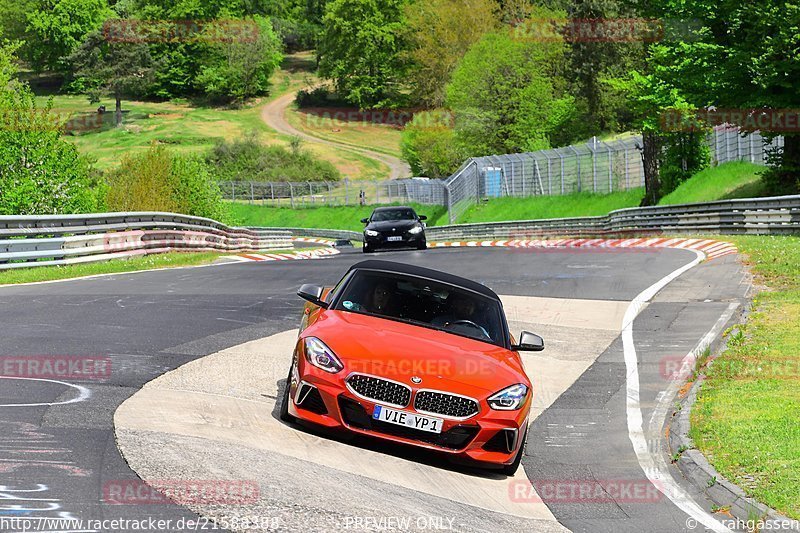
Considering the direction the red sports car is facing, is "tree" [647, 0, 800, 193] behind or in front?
behind

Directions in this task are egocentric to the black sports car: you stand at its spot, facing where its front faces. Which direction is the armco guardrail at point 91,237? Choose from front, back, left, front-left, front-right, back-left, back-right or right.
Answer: front-right

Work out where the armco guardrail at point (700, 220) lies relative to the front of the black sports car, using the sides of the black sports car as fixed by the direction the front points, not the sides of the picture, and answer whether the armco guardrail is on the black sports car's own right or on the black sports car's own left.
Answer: on the black sports car's own left

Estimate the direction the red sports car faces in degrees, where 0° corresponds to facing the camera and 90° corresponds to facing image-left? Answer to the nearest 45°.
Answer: approximately 0°

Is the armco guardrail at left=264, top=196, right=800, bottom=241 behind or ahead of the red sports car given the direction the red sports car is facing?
behind

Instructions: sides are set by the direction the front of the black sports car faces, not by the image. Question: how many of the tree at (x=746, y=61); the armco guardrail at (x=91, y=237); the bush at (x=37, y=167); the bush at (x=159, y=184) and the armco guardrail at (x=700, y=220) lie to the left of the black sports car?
2

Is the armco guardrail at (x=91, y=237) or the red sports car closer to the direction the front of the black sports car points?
the red sports car

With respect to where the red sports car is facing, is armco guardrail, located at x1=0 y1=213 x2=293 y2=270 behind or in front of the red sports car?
behind

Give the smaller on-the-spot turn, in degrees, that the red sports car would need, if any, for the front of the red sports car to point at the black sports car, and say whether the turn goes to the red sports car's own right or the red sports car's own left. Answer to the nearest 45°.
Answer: approximately 180°

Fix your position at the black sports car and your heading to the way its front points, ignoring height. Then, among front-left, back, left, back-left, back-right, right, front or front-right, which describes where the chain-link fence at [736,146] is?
back-left

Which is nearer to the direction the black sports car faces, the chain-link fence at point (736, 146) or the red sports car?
the red sports car

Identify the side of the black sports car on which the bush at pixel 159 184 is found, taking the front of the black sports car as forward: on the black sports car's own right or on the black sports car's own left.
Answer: on the black sports car's own right

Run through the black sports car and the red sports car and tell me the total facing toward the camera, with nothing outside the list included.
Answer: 2

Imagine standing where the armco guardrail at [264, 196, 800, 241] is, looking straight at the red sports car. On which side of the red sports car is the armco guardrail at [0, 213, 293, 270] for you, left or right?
right
